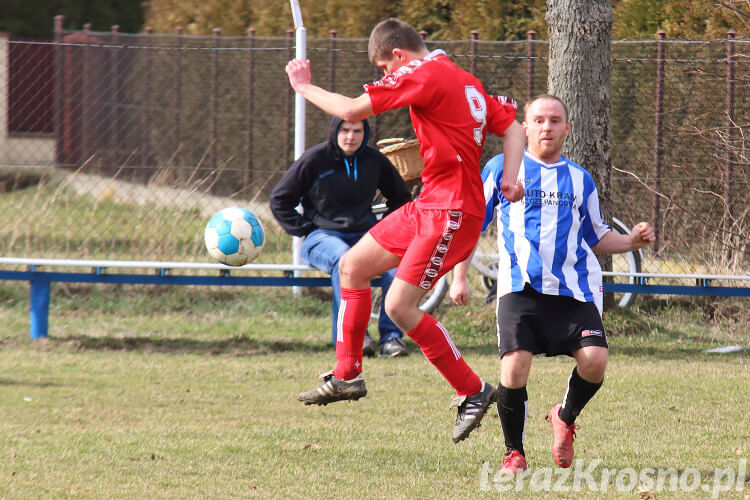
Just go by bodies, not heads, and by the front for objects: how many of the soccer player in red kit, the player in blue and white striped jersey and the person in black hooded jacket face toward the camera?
2

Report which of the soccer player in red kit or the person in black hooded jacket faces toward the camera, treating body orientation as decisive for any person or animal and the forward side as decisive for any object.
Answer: the person in black hooded jacket

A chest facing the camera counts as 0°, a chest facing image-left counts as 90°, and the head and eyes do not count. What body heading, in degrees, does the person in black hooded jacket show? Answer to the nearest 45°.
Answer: approximately 0°

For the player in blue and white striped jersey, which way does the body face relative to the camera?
toward the camera

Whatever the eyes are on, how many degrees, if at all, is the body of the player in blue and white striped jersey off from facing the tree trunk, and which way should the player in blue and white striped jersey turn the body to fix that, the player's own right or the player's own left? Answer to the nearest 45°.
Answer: approximately 180°

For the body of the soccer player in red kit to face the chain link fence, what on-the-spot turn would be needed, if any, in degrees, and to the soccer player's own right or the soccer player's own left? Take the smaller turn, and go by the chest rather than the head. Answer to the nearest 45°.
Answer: approximately 45° to the soccer player's own right

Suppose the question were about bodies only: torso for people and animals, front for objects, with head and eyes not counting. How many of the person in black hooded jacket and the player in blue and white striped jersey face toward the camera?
2

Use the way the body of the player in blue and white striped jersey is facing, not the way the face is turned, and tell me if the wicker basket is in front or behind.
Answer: behind

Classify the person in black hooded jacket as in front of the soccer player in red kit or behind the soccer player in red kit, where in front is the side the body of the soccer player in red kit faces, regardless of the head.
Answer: in front

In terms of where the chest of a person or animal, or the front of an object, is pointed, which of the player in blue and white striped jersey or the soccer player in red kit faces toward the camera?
the player in blue and white striped jersey

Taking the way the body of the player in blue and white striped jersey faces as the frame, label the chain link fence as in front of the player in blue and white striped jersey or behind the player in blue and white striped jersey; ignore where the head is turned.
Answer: behind

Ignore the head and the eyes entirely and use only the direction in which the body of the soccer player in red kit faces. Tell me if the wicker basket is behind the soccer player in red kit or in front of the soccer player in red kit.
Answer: in front

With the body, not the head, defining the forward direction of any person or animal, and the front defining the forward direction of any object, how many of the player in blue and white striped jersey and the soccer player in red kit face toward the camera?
1
